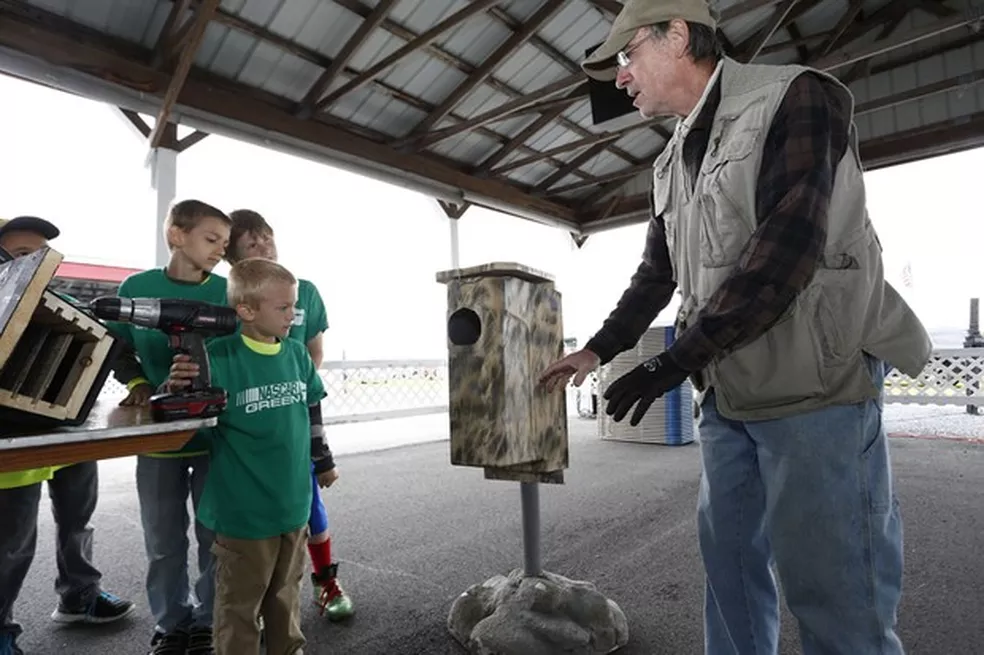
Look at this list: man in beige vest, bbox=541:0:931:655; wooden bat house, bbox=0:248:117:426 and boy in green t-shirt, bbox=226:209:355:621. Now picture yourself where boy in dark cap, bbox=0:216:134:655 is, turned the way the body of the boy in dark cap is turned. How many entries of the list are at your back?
0

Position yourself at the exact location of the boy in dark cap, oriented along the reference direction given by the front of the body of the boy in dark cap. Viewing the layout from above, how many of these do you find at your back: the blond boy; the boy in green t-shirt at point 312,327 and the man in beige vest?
0

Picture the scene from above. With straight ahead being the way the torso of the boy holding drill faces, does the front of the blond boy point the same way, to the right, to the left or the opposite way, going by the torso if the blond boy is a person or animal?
the same way

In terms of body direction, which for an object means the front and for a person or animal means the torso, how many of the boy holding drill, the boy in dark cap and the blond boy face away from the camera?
0

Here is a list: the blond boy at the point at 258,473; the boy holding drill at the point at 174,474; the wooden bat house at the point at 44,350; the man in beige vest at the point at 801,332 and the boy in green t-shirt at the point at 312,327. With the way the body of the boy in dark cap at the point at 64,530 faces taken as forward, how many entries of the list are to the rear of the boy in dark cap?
0

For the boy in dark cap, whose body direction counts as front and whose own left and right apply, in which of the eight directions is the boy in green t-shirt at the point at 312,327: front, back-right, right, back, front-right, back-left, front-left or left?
front

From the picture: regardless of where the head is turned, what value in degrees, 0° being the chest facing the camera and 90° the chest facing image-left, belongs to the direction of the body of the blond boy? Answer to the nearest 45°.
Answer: approximately 315°

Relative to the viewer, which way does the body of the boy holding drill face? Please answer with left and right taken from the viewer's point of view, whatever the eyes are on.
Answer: facing the viewer and to the right of the viewer

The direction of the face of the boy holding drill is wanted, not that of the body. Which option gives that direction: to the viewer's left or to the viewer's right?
to the viewer's right

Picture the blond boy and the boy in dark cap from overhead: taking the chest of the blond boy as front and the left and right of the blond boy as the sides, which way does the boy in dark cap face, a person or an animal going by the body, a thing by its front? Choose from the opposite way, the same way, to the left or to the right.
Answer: the same way

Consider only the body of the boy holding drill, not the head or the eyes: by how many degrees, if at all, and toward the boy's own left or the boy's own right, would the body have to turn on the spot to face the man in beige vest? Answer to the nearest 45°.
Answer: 0° — they already face them

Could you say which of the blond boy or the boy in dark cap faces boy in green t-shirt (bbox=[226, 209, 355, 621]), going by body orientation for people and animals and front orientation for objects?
the boy in dark cap

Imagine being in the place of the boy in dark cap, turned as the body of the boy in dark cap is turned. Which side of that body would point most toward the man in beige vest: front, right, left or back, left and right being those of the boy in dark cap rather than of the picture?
front

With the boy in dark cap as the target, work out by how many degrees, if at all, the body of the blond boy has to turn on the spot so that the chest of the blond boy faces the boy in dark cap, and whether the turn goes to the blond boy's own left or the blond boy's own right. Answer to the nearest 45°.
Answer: approximately 180°

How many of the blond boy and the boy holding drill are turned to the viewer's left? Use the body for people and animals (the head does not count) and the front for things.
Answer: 0

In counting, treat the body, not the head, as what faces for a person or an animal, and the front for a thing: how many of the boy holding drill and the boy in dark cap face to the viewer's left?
0

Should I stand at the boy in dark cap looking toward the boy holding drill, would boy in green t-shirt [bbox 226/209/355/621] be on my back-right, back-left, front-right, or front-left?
front-left

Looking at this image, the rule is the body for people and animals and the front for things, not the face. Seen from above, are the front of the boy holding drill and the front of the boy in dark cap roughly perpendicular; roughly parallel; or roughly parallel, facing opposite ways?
roughly parallel
